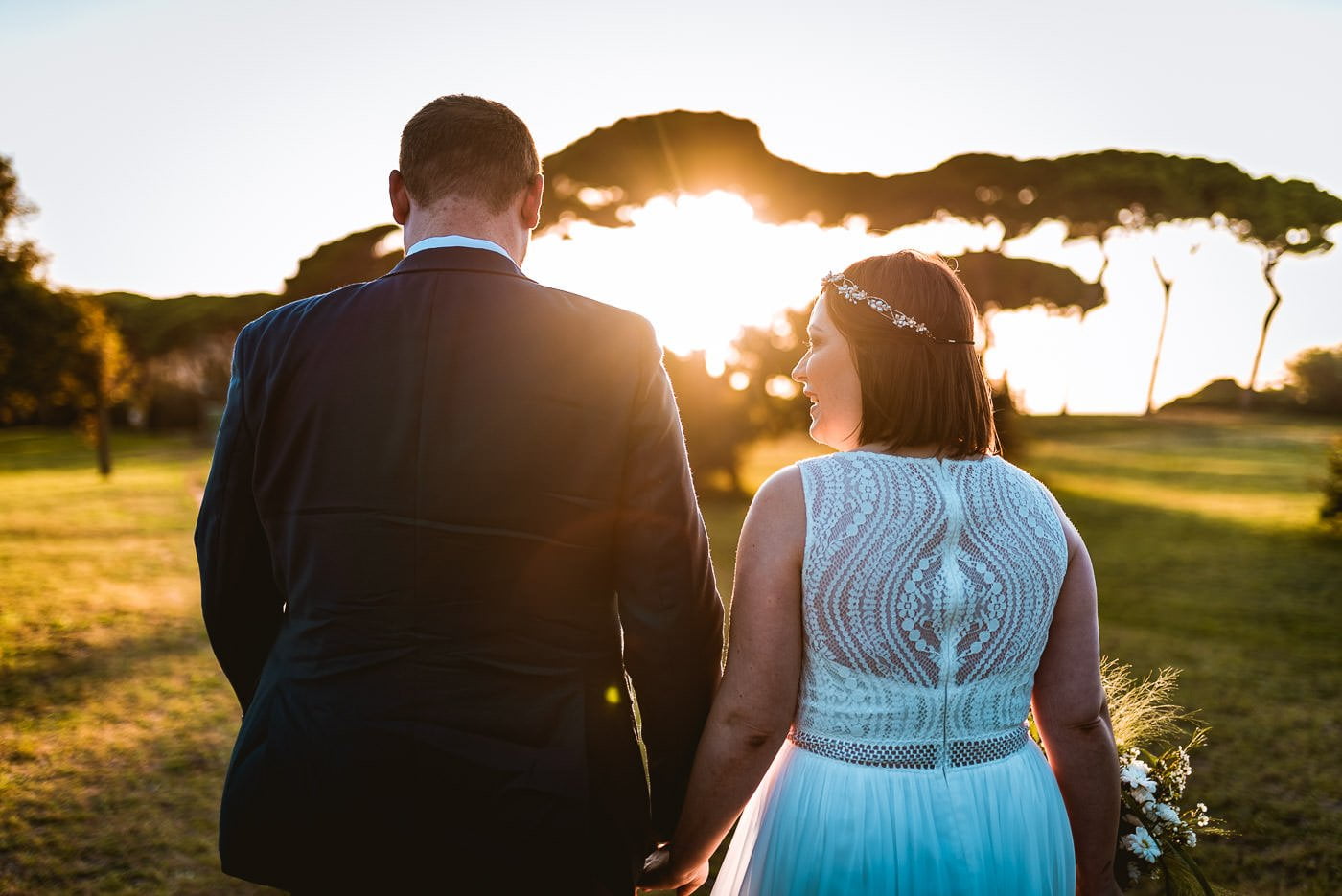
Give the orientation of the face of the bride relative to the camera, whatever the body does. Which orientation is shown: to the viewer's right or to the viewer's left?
to the viewer's left

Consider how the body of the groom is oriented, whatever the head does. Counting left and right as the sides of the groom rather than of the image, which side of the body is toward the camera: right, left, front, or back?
back

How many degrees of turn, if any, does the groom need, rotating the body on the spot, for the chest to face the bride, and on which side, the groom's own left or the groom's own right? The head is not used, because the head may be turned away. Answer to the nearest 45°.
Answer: approximately 90° to the groom's own right

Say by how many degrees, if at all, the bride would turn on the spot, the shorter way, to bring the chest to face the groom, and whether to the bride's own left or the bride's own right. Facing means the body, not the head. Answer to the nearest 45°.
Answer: approximately 135° to the bride's own left

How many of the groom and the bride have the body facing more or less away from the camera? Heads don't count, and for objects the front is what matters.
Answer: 2

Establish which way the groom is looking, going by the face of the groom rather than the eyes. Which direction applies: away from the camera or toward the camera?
away from the camera

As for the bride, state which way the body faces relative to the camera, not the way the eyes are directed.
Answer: away from the camera
